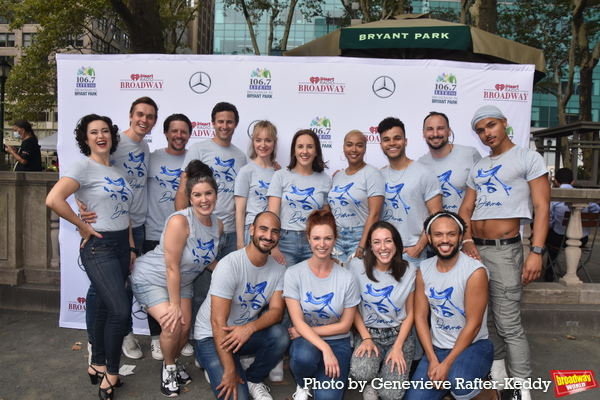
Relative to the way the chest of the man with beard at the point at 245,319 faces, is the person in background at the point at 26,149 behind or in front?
behind

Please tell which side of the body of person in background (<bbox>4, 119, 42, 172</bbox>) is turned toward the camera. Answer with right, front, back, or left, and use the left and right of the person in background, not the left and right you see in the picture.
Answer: left

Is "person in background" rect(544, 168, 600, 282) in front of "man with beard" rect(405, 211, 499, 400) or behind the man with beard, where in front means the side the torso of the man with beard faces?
behind

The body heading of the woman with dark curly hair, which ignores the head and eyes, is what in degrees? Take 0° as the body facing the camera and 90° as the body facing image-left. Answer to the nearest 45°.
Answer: approximately 315°

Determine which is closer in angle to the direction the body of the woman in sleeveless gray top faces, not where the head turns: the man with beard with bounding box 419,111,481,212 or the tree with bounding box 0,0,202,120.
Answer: the man with beard

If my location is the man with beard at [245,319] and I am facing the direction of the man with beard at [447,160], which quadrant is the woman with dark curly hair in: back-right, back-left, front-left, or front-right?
back-left
